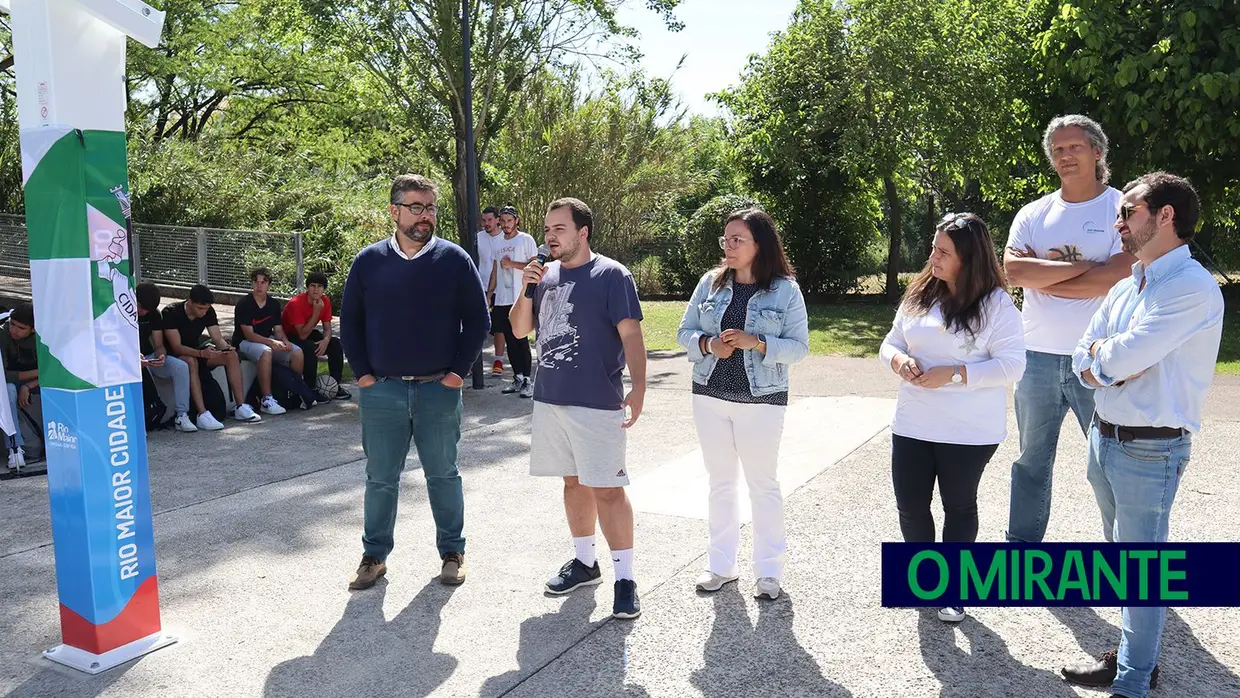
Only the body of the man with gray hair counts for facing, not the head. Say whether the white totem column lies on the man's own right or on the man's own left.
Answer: on the man's own right

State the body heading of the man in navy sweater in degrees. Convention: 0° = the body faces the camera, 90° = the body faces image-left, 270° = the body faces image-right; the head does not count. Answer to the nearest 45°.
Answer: approximately 0°

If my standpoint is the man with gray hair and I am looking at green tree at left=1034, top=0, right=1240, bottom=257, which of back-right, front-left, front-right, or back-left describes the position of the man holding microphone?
back-left

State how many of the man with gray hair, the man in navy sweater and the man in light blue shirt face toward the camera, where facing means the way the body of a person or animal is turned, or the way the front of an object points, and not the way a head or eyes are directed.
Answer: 2

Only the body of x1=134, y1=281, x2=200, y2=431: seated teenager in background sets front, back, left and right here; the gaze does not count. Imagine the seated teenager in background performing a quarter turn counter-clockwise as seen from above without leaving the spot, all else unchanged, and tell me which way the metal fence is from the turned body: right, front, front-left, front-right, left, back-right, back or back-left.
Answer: front-left

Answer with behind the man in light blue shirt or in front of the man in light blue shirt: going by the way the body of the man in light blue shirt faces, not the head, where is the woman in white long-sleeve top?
in front

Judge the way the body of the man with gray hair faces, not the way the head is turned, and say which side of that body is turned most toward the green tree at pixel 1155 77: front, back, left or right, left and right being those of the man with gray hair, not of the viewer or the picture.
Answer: back

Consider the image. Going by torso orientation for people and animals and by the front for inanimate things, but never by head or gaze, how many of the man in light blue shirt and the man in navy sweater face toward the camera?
1

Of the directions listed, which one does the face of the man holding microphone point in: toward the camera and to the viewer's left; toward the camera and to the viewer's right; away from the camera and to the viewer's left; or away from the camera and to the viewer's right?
toward the camera and to the viewer's left

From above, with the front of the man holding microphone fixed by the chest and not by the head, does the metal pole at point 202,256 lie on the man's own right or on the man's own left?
on the man's own right

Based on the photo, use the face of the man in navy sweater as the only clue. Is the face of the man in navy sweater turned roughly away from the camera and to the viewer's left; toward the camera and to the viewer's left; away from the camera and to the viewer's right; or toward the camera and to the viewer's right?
toward the camera and to the viewer's right

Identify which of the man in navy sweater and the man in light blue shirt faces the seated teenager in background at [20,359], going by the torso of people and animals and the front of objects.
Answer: the man in light blue shirt
